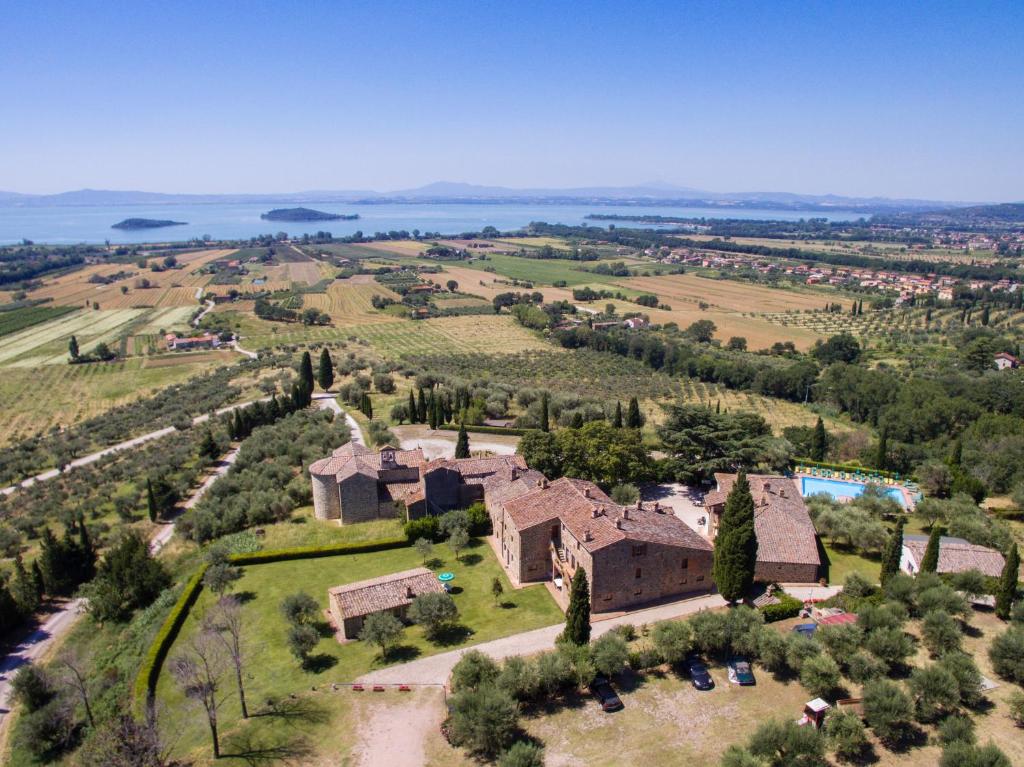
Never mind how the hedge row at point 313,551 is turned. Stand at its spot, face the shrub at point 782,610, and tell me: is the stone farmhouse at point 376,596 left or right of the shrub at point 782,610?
right

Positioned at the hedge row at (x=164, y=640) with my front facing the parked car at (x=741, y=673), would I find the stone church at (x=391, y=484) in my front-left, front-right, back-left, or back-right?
front-left
